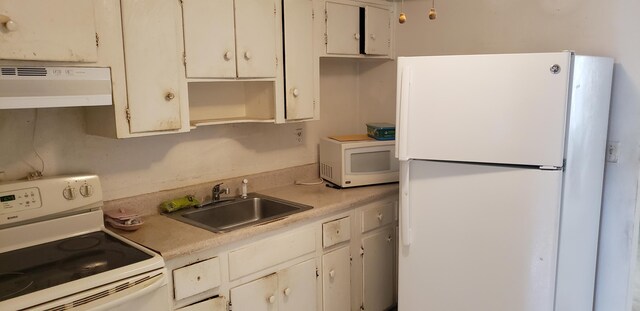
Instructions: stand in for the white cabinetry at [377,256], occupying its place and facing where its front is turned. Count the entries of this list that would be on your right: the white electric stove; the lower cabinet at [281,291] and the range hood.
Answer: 3

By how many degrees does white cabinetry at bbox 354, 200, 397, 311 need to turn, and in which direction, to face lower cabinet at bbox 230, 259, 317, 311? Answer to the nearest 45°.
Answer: approximately 90° to its right

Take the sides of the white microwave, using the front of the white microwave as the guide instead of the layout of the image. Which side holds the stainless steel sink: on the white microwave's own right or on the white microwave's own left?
on the white microwave's own right

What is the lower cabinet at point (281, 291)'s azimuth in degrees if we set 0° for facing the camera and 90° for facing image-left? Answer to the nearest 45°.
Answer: approximately 315°

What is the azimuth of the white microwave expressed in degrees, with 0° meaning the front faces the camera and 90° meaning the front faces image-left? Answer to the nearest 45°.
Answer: approximately 315°

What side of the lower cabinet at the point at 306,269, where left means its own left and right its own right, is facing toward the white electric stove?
right

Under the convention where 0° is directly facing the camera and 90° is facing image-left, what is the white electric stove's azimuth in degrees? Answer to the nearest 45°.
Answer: approximately 315°
